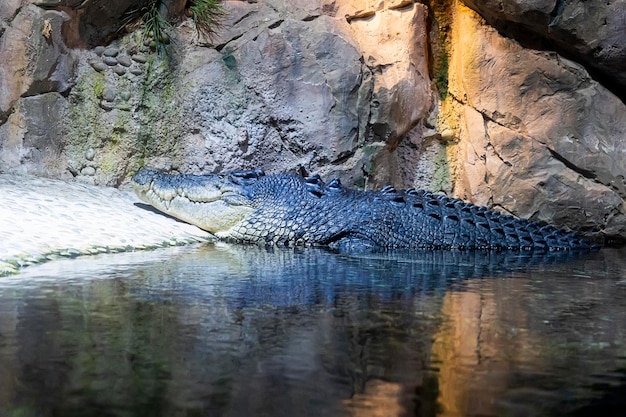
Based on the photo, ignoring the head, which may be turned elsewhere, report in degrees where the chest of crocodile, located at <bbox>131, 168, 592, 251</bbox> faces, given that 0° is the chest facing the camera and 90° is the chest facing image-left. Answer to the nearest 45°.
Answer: approximately 90°

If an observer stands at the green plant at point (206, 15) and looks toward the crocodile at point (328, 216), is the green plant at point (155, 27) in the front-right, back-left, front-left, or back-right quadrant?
back-right
